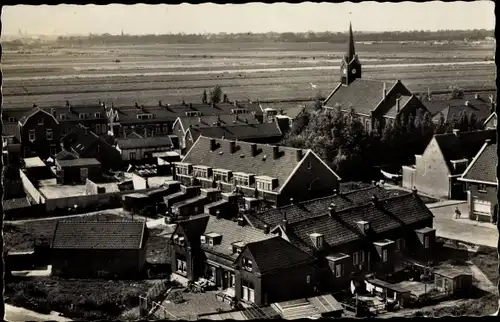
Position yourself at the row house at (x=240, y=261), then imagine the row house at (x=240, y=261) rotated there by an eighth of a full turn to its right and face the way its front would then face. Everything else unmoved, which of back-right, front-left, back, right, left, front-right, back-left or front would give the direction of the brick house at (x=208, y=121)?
right

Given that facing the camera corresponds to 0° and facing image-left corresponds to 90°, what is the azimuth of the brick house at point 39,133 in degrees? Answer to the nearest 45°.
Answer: approximately 0°

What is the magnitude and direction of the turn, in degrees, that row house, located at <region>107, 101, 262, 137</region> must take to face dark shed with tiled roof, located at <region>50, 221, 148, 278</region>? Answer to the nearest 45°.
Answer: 0° — it already faces it

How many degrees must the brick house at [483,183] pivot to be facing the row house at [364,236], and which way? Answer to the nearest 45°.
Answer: approximately 45° to its right

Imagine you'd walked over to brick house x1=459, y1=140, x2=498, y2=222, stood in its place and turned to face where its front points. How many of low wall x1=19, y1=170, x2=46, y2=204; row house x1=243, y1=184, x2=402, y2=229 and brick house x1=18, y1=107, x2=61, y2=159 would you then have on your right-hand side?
3

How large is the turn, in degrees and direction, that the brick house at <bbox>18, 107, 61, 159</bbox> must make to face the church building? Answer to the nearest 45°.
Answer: approximately 90° to its left

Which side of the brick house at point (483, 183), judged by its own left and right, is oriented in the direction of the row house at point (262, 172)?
right

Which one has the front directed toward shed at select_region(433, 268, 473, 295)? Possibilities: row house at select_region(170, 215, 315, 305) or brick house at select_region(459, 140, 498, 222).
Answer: the brick house

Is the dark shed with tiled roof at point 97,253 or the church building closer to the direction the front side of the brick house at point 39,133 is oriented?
the dark shed with tiled roof

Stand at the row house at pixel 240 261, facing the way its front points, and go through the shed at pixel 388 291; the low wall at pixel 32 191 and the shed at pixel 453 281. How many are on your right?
1

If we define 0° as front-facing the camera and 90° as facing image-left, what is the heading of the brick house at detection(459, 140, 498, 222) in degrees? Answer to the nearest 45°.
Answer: approximately 0°
